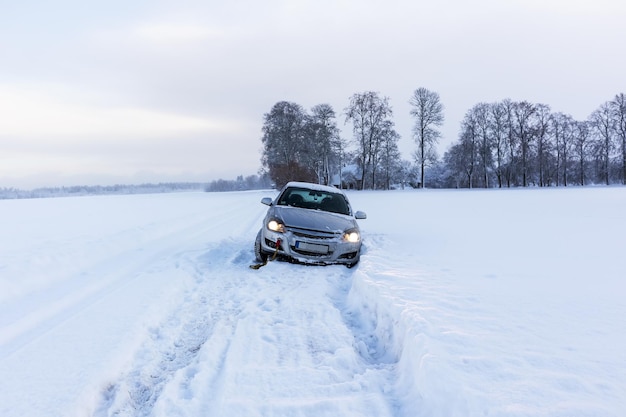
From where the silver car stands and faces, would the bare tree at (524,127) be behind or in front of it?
behind

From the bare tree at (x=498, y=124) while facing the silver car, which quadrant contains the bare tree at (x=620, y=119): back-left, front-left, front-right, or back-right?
back-left

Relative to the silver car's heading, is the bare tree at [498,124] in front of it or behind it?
behind

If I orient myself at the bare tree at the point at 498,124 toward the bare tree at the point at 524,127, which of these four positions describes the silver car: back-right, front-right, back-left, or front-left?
back-right

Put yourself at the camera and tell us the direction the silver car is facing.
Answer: facing the viewer
